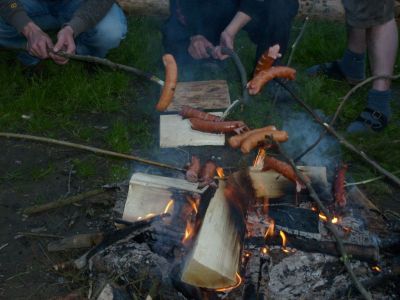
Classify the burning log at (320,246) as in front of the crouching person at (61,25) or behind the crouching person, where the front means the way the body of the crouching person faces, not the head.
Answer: in front

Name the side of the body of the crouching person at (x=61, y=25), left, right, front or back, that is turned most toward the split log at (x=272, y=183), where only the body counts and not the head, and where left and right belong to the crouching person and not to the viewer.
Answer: front

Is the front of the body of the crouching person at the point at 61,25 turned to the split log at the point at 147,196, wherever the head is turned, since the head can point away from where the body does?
yes

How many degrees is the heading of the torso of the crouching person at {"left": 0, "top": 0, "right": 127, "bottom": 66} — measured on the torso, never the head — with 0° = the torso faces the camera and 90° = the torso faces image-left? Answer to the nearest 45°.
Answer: approximately 0°

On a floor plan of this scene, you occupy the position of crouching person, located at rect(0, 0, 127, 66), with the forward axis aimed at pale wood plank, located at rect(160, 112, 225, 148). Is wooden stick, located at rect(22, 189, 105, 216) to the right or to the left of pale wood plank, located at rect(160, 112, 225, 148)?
right

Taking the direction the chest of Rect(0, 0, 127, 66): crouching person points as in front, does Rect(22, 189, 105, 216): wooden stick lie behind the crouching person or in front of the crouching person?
in front

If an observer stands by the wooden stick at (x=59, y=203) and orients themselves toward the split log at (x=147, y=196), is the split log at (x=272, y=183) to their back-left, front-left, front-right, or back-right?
front-left

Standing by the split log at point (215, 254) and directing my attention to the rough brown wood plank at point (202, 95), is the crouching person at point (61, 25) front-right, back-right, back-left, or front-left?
front-left

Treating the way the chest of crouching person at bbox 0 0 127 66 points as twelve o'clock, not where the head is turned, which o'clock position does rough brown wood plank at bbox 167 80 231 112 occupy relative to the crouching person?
The rough brown wood plank is roughly at 10 o'clock from the crouching person.

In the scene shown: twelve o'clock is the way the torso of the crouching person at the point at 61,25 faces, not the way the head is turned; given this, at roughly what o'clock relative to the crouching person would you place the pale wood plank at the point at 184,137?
The pale wood plank is roughly at 11 o'clock from the crouching person.

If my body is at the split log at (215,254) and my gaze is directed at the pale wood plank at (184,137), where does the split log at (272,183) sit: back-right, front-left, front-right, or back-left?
front-right

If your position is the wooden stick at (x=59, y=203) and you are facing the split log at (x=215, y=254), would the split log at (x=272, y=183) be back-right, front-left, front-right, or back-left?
front-left

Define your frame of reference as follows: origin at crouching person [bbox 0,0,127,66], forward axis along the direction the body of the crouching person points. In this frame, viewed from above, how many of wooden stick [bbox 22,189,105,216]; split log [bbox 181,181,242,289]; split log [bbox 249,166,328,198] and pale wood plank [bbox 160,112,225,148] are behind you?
0

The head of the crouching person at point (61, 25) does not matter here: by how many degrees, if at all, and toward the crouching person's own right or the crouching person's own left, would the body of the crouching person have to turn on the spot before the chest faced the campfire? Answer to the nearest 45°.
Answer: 0° — they already face it

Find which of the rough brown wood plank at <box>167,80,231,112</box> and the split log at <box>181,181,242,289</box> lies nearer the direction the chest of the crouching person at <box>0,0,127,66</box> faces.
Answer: the split log
